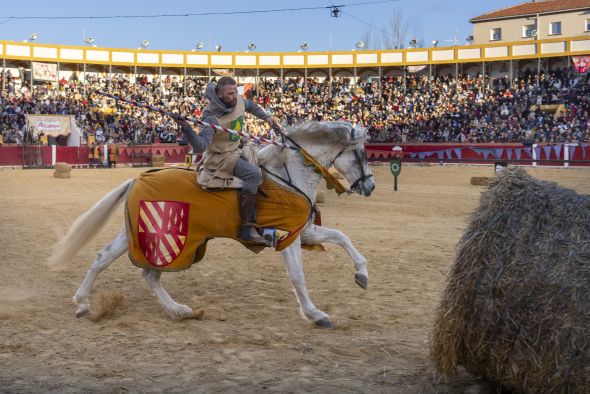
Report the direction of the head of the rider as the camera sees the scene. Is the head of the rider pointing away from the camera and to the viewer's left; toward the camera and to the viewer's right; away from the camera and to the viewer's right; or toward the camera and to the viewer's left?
toward the camera and to the viewer's right

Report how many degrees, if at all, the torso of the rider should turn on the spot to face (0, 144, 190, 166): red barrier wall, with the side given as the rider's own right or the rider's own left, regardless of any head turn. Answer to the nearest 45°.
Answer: approximately 135° to the rider's own left

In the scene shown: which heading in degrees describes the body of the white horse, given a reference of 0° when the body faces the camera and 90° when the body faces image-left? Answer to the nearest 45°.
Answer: approximately 270°

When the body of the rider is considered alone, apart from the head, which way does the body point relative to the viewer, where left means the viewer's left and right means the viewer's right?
facing the viewer and to the right of the viewer
